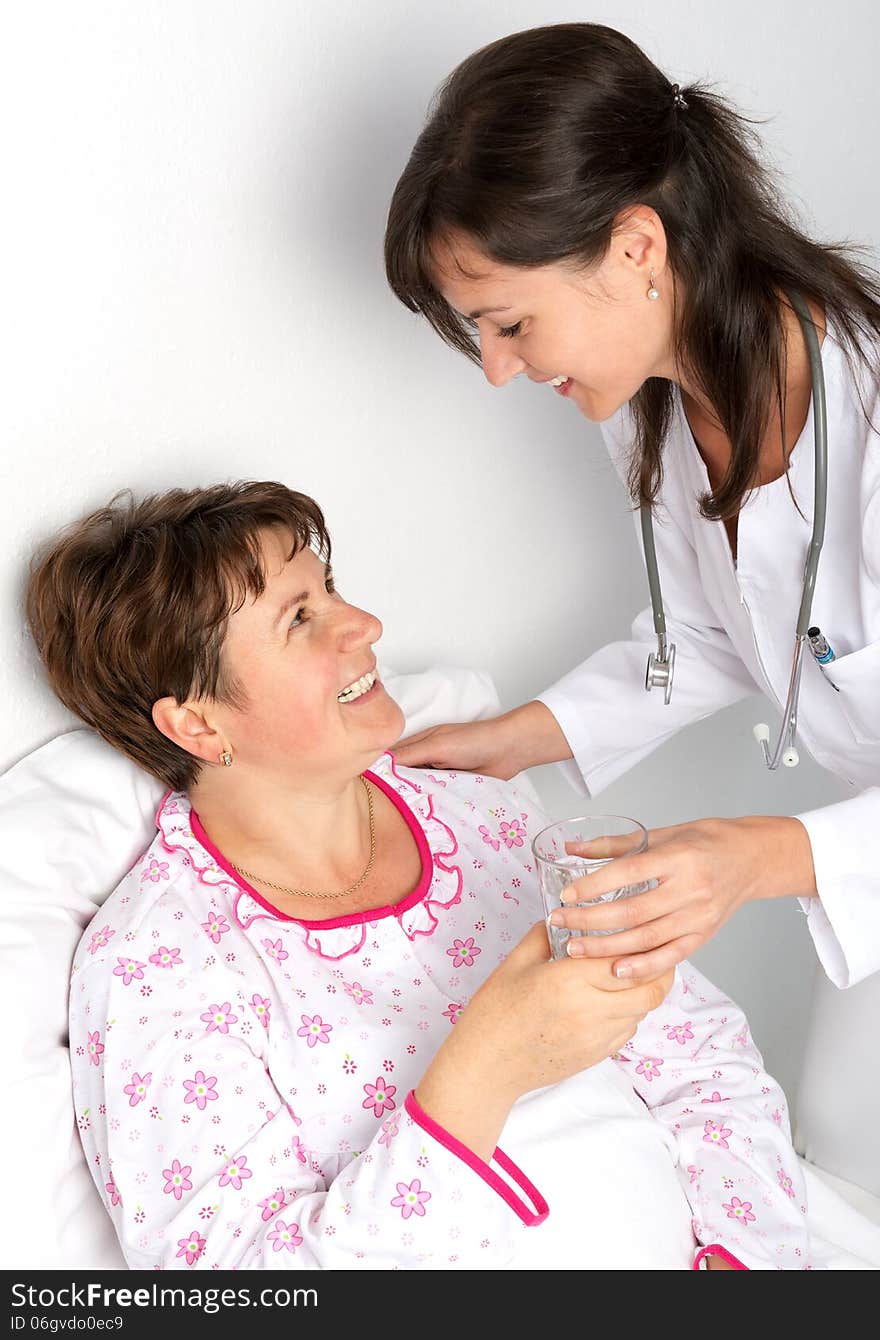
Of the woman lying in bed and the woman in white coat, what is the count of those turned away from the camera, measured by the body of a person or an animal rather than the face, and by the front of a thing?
0

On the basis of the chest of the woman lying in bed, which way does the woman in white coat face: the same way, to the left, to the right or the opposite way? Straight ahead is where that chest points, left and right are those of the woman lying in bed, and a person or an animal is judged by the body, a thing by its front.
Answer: to the right

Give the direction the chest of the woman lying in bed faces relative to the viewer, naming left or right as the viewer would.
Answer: facing the viewer and to the right of the viewer

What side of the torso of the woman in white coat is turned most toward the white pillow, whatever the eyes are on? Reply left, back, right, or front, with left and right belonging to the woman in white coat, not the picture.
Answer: front

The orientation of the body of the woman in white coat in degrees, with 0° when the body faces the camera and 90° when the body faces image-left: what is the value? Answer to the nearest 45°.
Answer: approximately 45°
